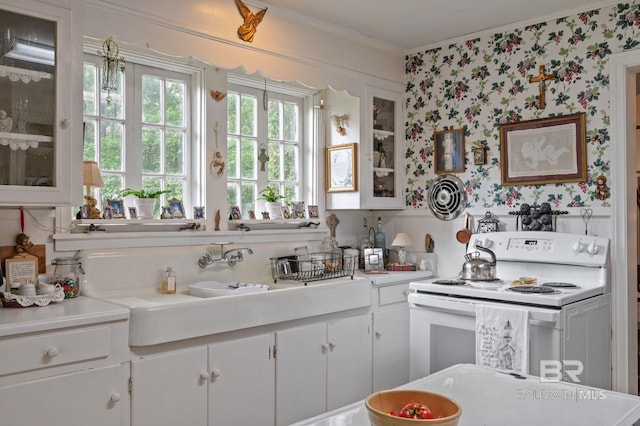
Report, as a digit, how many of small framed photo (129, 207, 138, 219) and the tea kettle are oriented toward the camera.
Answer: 1

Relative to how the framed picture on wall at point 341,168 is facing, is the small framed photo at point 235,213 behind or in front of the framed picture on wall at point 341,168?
in front

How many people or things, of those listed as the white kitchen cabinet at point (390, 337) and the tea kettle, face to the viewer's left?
1

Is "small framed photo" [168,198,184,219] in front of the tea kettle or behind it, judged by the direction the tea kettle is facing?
in front

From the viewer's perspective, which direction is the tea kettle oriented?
to the viewer's left

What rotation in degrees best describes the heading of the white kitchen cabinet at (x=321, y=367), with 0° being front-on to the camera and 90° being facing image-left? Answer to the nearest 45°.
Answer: approximately 315°
